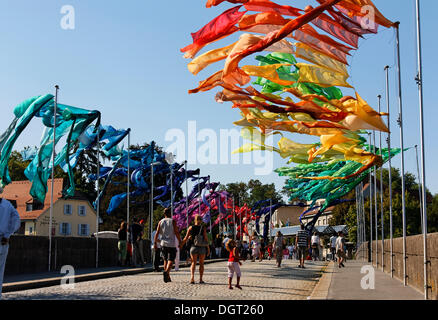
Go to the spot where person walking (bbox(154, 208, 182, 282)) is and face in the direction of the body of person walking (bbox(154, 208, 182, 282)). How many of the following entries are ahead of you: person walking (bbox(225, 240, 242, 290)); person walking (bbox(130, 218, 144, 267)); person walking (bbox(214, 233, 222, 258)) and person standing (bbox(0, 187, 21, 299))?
2

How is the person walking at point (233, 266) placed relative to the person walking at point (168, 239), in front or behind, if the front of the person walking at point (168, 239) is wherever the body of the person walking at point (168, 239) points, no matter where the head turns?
behind

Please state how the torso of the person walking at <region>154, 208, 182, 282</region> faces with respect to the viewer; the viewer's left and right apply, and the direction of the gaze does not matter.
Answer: facing away from the viewer
